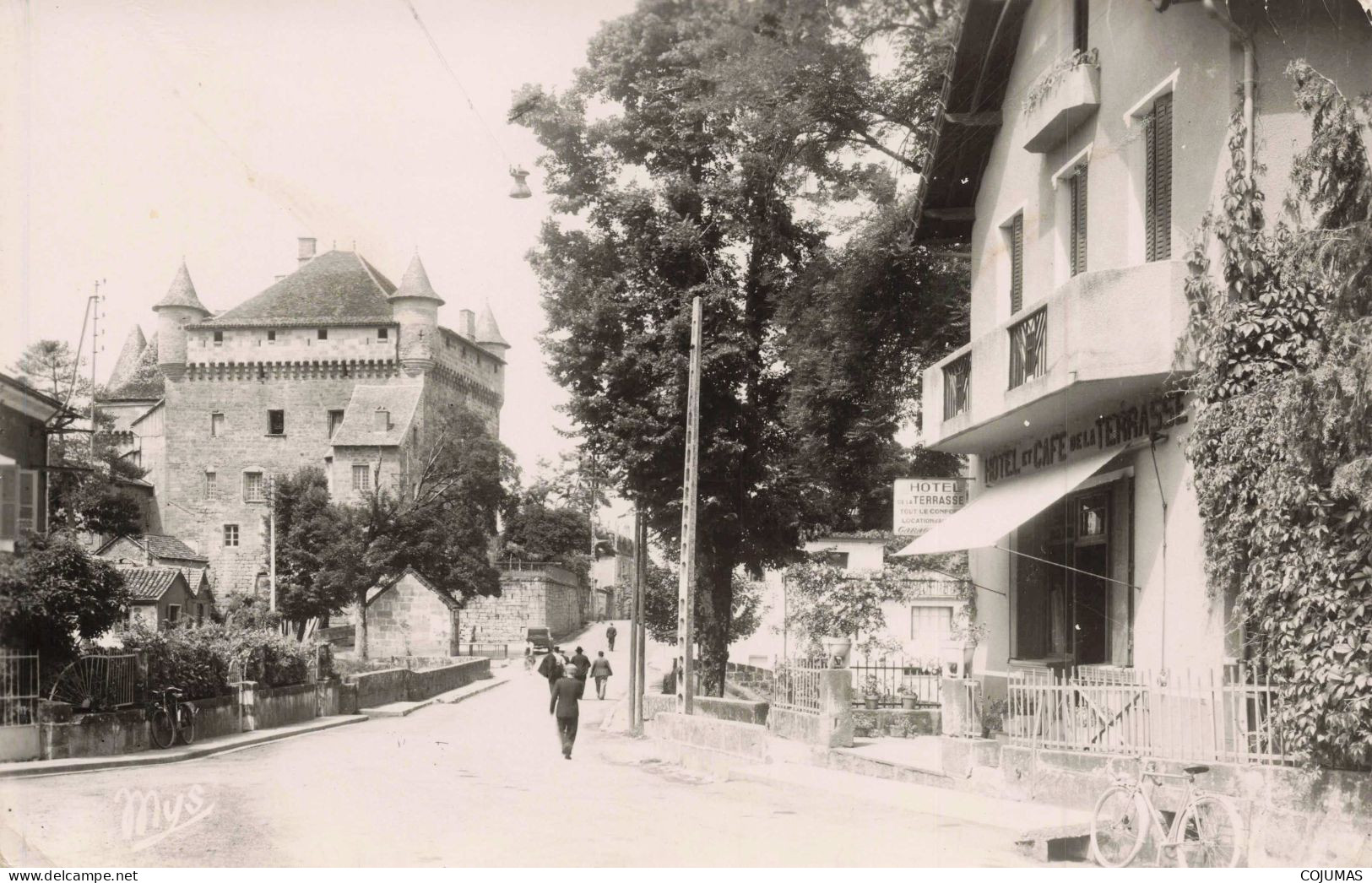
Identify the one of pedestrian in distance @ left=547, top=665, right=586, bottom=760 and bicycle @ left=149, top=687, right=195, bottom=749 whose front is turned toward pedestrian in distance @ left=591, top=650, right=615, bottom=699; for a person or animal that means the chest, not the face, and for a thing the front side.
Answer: pedestrian in distance @ left=547, top=665, right=586, bottom=760

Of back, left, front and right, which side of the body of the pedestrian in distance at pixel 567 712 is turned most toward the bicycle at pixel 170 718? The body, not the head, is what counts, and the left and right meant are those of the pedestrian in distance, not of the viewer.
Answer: left

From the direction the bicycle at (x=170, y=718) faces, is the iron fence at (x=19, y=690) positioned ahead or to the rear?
ahead

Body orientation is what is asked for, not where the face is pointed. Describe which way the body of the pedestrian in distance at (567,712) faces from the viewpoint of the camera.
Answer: away from the camera

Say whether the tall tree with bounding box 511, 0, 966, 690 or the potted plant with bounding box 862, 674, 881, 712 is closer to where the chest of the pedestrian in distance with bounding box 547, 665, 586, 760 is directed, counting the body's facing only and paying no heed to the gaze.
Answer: the tall tree

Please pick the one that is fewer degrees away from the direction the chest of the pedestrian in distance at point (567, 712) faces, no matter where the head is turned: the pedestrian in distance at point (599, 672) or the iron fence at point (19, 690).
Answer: the pedestrian in distance
